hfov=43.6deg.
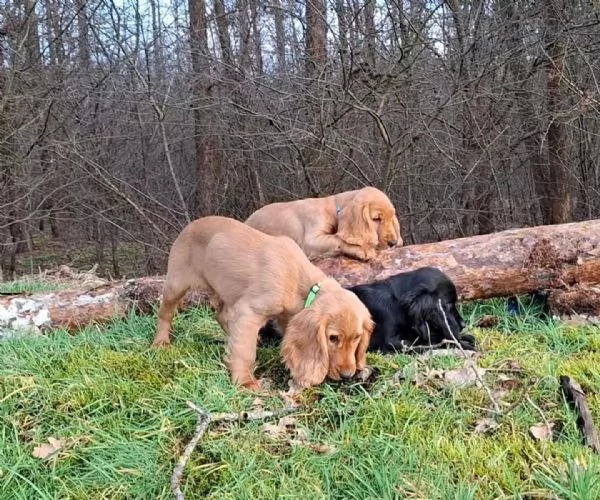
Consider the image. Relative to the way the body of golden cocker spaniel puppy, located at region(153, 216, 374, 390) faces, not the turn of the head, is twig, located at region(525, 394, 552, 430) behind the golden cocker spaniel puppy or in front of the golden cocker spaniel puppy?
in front

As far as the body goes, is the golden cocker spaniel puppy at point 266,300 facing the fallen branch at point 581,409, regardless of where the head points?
yes

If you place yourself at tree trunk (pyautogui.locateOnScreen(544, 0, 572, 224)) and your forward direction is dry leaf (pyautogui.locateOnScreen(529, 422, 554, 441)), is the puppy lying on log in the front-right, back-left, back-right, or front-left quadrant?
front-right

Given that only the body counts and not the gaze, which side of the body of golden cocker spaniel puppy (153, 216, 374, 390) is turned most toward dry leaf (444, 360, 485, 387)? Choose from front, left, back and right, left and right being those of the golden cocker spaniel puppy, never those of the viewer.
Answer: front

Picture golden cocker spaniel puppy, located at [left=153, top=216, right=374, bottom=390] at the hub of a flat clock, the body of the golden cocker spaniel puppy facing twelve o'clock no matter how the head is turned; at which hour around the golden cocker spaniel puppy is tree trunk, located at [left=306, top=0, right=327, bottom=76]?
The tree trunk is roughly at 8 o'clock from the golden cocker spaniel puppy.

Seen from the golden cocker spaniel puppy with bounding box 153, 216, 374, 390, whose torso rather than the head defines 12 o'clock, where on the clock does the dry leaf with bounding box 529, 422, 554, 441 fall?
The dry leaf is roughly at 12 o'clock from the golden cocker spaniel puppy.

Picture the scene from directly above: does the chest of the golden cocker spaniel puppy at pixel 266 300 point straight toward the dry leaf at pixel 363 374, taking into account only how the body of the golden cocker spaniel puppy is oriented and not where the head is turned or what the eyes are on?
yes

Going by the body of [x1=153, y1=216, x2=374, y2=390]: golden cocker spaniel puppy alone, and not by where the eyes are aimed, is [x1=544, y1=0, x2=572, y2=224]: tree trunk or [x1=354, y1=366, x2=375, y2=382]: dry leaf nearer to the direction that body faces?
the dry leaf

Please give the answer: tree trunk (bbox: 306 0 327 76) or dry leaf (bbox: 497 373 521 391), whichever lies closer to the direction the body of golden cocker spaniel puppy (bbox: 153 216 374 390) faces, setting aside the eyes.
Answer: the dry leaf

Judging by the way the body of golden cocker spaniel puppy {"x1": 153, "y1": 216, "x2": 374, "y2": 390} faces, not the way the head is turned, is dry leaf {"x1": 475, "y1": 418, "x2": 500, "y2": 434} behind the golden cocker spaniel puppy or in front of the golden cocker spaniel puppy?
in front

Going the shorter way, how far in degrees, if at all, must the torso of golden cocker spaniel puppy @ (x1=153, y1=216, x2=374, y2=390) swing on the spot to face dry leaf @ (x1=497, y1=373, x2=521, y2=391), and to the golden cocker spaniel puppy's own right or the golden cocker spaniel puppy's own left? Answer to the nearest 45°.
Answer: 0° — it already faces it
